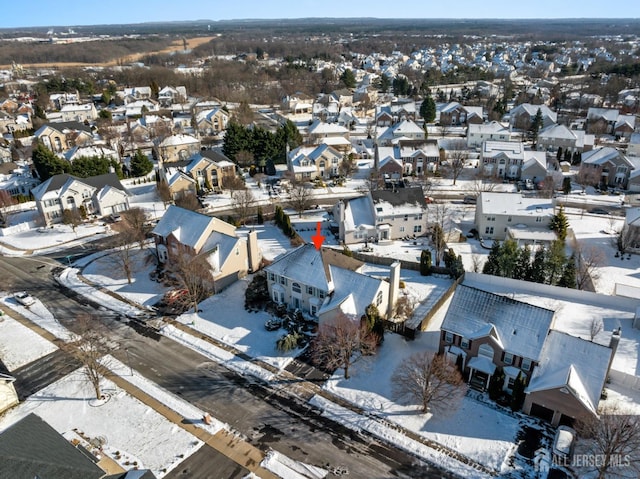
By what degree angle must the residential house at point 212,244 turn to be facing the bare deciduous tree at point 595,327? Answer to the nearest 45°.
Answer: approximately 90° to its left

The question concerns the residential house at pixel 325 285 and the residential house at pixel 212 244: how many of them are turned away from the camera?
0

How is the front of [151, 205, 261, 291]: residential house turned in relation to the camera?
facing the viewer and to the left of the viewer

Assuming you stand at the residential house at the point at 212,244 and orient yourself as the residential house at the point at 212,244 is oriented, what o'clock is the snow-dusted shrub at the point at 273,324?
The snow-dusted shrub is roughly at 10 o'clock from the residential house.

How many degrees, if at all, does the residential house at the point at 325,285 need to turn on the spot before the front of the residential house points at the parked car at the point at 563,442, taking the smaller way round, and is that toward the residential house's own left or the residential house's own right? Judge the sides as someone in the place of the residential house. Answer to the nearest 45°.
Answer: approximately 90° to the residential house's own left

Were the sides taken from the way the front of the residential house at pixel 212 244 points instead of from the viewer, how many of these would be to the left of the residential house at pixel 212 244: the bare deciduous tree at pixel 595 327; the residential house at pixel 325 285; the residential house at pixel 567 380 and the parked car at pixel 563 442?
4

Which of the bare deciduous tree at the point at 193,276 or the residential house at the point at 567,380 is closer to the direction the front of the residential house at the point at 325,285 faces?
the bare deciduous tree

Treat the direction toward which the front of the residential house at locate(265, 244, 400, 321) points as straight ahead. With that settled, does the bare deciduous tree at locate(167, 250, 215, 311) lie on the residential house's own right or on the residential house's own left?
on the residential house's own right

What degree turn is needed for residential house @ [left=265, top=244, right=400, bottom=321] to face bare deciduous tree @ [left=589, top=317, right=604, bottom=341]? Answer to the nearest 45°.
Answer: approximately 135° to its left

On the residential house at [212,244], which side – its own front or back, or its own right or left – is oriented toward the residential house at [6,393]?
front

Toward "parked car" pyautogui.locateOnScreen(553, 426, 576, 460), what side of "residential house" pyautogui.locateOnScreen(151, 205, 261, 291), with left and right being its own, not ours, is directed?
left

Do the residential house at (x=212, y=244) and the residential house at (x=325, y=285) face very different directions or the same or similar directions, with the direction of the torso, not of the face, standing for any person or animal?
same or similar directions

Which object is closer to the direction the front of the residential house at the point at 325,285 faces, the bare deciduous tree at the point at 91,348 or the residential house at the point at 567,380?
the bare deciduous tree

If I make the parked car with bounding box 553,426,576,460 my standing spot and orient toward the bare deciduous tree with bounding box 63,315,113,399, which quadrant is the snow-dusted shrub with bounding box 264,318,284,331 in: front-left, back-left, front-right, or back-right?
front-right

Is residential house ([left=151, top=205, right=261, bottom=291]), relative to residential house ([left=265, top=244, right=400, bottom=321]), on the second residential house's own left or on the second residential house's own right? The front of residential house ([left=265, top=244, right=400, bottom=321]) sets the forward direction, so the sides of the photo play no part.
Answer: on the second residential house's own right

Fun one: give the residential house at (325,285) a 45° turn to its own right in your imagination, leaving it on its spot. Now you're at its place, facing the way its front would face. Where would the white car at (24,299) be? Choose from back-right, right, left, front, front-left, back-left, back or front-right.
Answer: front

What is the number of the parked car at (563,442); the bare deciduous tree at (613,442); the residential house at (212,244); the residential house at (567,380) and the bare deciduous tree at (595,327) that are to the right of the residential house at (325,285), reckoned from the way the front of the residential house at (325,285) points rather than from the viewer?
1
